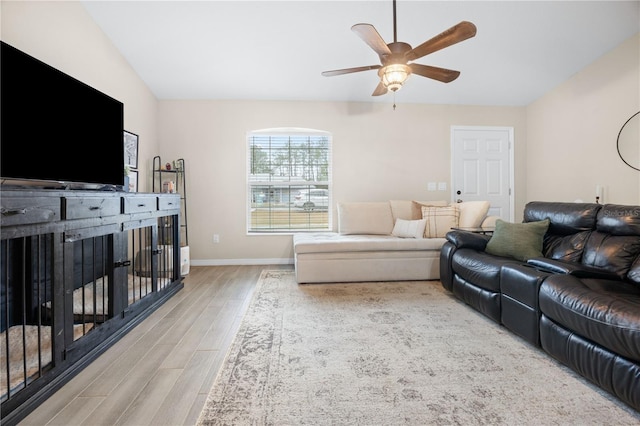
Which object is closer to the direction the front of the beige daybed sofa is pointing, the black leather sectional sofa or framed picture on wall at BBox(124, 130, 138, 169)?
the black leather sectional sofa

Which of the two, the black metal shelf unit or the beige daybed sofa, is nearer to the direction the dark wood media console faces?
the beige daybed sofa

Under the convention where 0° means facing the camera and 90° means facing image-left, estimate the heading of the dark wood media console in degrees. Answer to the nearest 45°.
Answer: approximately 315°

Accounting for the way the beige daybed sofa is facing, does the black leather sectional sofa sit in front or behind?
in front

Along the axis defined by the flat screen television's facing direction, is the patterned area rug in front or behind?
in front

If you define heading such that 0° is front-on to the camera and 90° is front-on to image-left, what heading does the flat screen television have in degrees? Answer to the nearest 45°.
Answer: approximately 315°

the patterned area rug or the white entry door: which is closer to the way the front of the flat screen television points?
the patterned area rug

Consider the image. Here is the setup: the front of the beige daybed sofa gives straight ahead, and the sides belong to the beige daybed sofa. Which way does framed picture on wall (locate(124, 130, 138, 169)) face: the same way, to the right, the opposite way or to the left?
to the left

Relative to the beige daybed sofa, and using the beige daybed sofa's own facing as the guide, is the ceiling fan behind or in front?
in front
